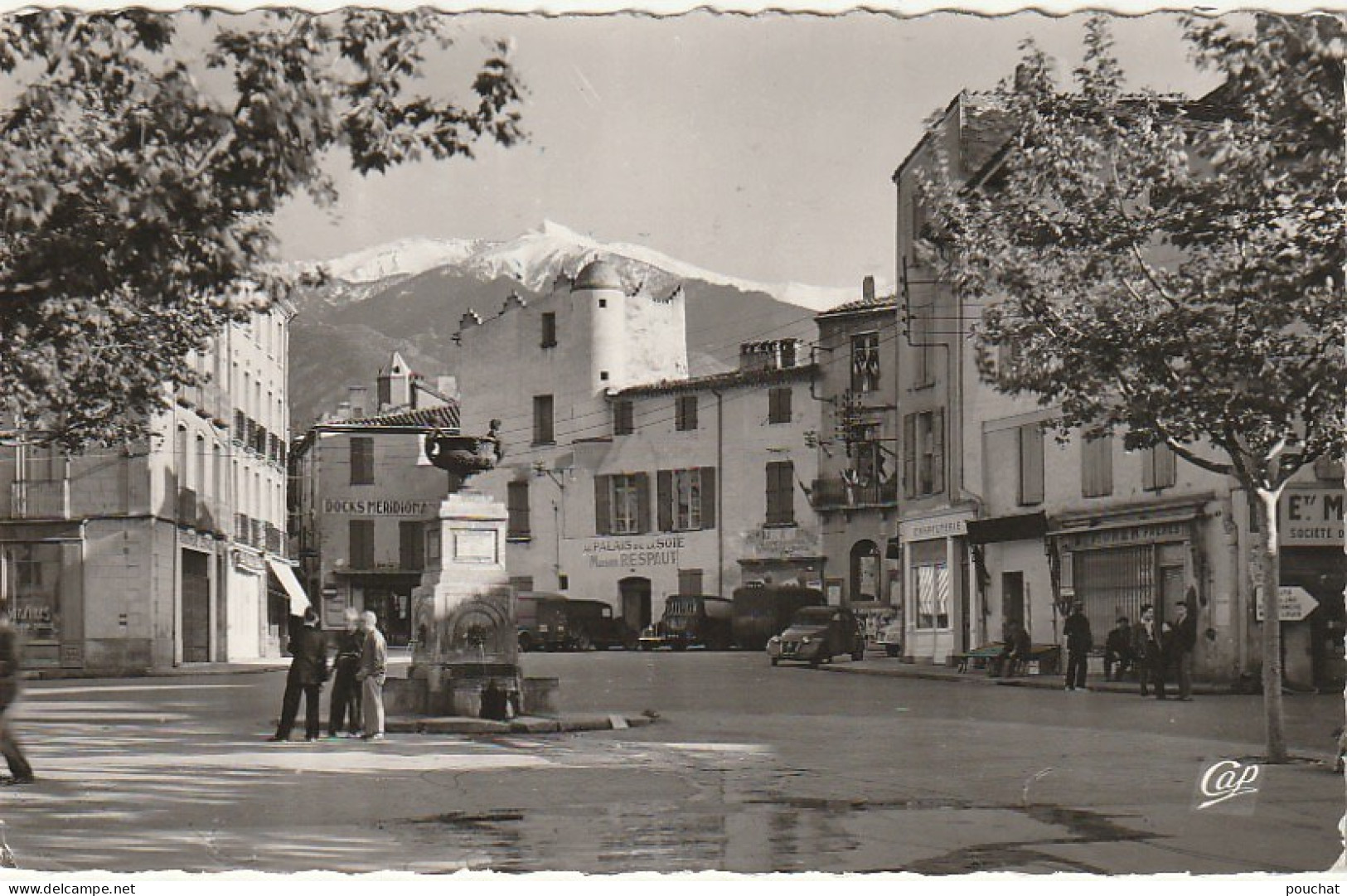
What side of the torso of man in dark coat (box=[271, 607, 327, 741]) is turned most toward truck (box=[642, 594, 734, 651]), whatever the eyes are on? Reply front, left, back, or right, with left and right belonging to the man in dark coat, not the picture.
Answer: front

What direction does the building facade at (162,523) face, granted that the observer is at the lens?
facing the viewer and to the right of the viewer

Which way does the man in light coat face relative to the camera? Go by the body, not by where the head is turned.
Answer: to the viewer's left

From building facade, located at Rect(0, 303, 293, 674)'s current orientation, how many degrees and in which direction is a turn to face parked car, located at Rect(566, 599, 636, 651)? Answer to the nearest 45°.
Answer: approximately 135° to its left

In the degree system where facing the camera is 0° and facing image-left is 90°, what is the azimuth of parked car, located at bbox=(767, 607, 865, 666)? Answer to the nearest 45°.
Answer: approximately 45°

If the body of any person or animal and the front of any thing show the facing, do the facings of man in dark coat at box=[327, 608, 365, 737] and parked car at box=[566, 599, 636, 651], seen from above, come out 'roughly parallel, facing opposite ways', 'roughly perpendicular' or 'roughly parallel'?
roughly perpendicular

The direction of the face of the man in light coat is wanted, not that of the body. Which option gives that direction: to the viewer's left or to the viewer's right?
to the viewer's left
